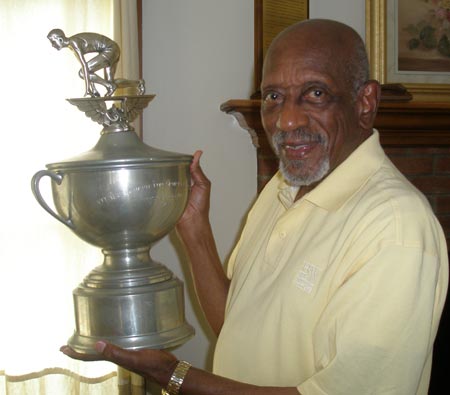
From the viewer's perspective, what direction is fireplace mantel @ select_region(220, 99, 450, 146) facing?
toward the camera

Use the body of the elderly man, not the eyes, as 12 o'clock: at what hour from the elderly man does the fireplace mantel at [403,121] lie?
The fireplace mantel is roughly at 5 o'clock from the elderly man.

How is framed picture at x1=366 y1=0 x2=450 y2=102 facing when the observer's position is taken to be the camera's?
facing the viewer

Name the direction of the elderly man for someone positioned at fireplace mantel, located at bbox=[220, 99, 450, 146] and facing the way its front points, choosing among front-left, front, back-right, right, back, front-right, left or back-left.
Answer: front

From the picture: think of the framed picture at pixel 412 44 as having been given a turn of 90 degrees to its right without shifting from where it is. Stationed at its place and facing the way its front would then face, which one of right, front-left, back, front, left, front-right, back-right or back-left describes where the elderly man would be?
left

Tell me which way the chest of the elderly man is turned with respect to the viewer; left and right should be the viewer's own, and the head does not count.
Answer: facing the viewer and to the left of the viewer

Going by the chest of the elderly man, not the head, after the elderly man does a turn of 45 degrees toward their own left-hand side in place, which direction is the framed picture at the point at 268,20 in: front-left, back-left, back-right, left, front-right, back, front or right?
back
